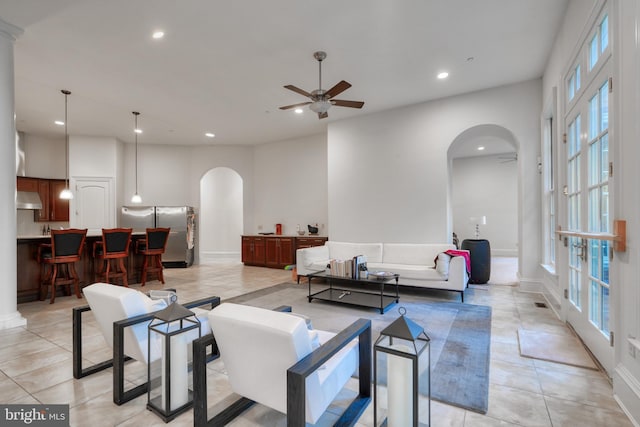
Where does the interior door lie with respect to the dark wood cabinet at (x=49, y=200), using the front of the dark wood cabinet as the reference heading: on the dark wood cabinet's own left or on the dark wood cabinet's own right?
on the dark wood cabinet's own left

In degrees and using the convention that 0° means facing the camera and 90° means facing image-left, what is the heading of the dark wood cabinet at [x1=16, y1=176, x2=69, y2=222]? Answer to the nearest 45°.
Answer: approximately 0°

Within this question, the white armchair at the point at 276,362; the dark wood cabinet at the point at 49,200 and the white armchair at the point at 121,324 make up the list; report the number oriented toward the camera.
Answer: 1

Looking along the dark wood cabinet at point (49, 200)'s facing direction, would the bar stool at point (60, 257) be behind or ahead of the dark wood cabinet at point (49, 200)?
ahead

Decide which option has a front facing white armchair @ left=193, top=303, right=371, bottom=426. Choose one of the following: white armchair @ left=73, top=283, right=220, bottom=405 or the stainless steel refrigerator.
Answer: the stainless steel refrigerator

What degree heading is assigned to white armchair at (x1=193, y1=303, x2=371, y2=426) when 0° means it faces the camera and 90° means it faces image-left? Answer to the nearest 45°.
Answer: approximately 225°

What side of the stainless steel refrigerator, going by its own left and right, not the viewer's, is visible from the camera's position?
front

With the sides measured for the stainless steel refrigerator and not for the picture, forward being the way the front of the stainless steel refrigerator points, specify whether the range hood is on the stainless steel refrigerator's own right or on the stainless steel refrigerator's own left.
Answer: on the stainless steel refrigerator's own right

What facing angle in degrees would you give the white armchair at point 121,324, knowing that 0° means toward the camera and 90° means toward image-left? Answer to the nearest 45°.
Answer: approximately 225°

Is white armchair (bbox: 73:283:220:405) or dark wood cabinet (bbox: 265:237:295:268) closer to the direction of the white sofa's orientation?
the white armchair

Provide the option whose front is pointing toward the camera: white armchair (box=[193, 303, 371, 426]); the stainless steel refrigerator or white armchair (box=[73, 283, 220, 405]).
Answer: the stainless steel refrigerator

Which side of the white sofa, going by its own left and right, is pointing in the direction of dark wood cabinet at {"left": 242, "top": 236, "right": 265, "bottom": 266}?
right

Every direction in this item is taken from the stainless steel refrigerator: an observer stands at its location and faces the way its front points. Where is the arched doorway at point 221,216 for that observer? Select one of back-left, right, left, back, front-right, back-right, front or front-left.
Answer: back-left

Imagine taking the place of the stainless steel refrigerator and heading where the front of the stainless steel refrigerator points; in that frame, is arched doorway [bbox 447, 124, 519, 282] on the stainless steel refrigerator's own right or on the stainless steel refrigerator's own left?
on the stainless steel refrigerator's own left

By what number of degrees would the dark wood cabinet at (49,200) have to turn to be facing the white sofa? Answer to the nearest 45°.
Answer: approximately 45° to its left

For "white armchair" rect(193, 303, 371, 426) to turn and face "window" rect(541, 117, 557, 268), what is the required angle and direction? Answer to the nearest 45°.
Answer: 0° — it already faces it

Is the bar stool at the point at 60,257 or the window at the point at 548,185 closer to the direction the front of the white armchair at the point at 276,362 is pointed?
the window
